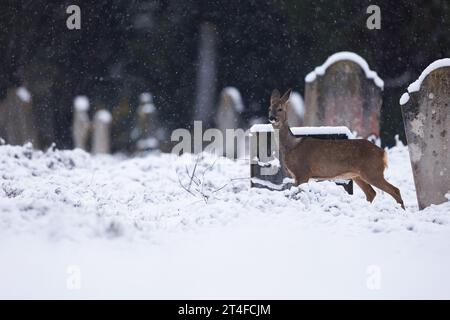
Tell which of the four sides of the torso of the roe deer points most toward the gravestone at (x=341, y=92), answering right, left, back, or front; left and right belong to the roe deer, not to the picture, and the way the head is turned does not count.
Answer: right

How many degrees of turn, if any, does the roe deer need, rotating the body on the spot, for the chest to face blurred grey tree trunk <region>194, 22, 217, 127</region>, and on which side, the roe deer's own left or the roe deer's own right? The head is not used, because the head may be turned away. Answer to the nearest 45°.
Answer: approximately 90° to the roe deer's own right

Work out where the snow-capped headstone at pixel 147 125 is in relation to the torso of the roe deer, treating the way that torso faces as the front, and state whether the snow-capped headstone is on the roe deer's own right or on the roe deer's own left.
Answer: on the roe deer's own right

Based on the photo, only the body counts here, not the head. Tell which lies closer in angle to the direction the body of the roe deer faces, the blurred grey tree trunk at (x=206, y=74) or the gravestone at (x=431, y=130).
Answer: the blurred grey tree trunk

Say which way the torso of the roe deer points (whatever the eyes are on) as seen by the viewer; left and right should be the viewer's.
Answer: facing to the left of the viewer

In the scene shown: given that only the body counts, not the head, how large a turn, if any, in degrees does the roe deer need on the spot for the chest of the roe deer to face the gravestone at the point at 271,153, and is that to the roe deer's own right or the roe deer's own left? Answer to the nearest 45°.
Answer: approximately 45° to the roe deer's own right

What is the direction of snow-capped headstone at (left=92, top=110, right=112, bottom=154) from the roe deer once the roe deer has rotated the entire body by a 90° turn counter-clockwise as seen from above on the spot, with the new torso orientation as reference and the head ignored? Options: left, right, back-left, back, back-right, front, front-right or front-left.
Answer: back-right

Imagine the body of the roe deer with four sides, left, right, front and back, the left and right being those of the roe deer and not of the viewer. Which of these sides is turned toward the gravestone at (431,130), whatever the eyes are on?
back

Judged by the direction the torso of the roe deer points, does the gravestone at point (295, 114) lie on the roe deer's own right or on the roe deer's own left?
on the roe deer's own right

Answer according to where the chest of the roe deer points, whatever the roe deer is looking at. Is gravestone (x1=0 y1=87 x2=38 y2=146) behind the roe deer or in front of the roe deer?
in front

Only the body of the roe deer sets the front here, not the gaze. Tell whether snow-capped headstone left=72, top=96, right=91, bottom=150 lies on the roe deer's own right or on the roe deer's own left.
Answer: on the roe deer's own right
